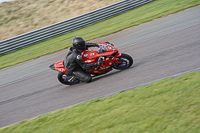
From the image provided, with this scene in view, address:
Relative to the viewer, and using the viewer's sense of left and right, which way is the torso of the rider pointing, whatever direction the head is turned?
facing to the right of the viewer
